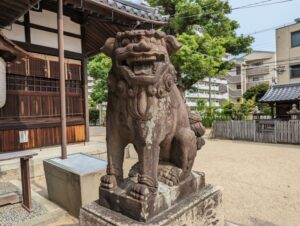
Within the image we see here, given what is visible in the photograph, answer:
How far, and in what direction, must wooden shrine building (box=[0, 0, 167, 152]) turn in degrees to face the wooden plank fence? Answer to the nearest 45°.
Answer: approximately 45° to its left

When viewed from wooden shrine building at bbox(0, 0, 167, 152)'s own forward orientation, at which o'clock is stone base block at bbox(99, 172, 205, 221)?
The stone base block is roughly at 1 o'clock from the wooden shrine building.

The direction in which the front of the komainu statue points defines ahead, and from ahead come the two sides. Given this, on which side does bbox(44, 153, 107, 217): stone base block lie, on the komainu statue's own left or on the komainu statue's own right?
on the komainu statue's own right

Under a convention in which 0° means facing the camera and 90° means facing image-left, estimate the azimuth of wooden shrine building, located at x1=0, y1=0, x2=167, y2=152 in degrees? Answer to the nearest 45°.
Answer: approximately 315°

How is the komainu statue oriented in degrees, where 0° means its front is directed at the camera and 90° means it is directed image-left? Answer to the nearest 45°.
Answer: approximately 45°

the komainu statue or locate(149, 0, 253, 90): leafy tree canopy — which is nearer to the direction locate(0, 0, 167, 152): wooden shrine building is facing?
the komainu statue

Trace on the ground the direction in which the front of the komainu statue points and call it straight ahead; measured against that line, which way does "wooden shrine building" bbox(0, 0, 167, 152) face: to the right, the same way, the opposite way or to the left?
to the left

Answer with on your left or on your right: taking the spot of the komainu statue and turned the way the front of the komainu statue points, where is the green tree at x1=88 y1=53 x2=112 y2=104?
on your right

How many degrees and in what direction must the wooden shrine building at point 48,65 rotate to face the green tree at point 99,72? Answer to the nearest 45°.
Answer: approximately 135° to its left

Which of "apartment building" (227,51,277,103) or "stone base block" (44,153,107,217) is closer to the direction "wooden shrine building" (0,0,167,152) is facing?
the stone base block
